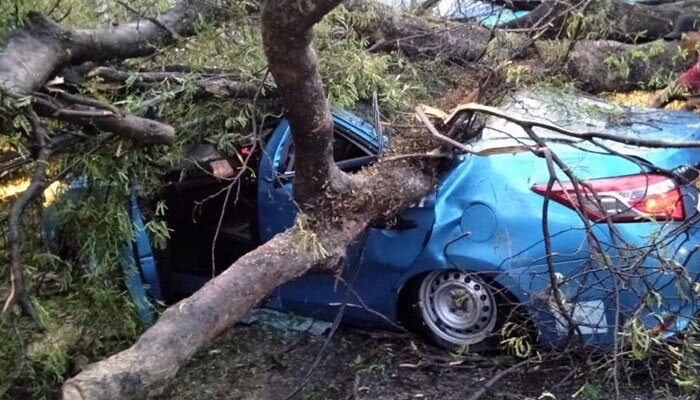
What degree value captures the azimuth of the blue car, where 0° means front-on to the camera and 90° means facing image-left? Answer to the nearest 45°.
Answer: approximately 135°
